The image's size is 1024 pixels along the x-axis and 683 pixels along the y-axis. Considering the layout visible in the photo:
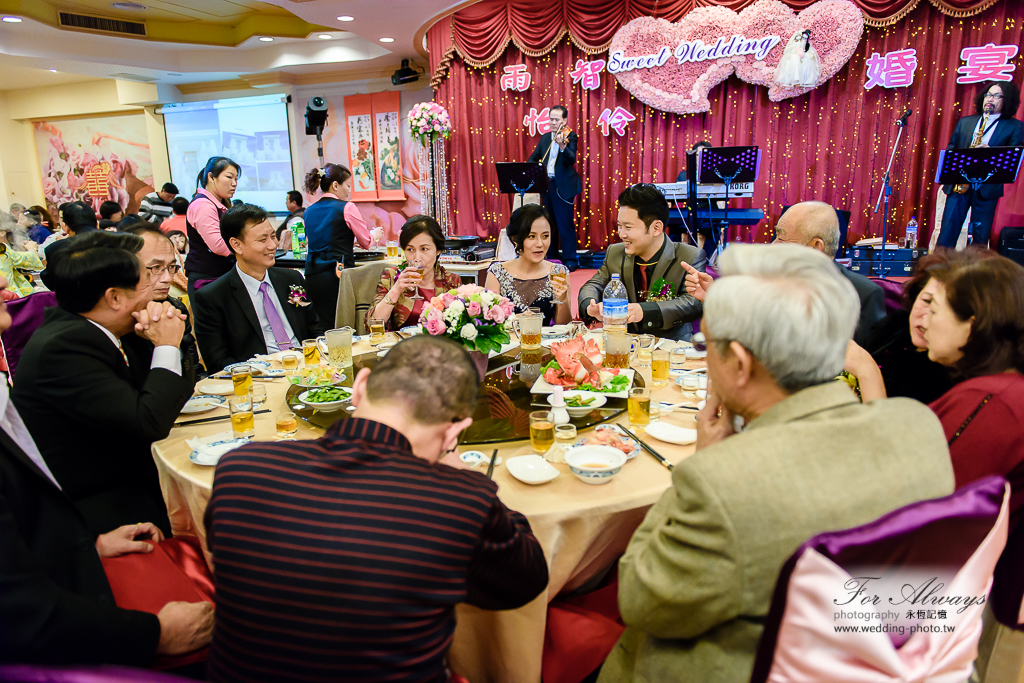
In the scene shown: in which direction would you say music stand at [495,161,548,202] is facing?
away from the camera

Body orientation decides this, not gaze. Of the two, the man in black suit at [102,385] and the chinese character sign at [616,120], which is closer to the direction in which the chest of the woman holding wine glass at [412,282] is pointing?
the man in black suit

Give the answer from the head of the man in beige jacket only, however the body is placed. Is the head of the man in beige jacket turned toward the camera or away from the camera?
away from the camera

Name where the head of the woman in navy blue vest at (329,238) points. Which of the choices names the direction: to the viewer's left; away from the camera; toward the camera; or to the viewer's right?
to the viewer's right

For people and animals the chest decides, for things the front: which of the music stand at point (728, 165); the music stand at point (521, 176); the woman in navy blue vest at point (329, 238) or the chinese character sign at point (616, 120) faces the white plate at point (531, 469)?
the chinese character sign

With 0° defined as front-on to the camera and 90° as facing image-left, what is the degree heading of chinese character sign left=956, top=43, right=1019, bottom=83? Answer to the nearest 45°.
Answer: approximately 0°

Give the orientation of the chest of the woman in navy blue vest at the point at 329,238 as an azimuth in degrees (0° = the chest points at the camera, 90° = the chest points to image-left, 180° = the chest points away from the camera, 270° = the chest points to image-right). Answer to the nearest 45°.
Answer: approximately 225°

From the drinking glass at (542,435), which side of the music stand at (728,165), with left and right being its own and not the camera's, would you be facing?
back
